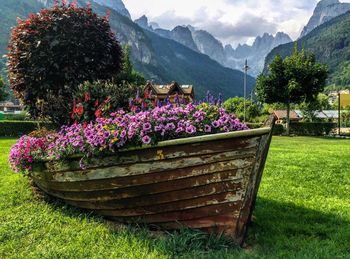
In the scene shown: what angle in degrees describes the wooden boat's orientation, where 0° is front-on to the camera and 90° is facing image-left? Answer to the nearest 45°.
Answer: approximately 315°

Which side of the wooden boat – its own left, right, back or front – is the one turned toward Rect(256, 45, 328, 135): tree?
left

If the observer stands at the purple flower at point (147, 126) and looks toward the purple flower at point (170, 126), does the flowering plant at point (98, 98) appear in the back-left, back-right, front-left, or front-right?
back-left

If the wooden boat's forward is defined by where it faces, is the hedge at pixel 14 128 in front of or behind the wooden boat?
behind

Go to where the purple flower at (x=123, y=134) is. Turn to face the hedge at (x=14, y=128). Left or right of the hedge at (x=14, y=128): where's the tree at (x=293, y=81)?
right

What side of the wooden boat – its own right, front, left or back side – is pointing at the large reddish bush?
back

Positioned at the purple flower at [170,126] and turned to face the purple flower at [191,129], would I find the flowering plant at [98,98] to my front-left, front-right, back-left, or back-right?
back-left
